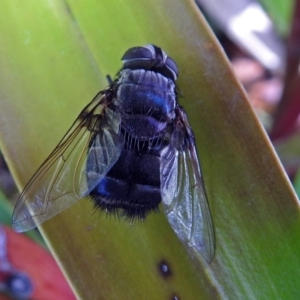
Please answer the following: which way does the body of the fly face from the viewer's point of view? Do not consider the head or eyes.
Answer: away from the camera
